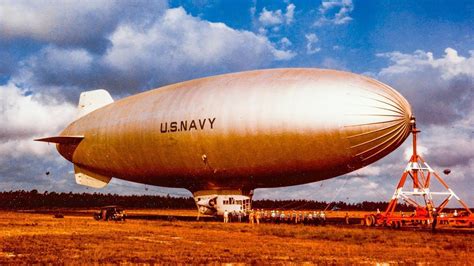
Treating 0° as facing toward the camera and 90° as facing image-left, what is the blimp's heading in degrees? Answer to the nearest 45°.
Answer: approximately 315°
